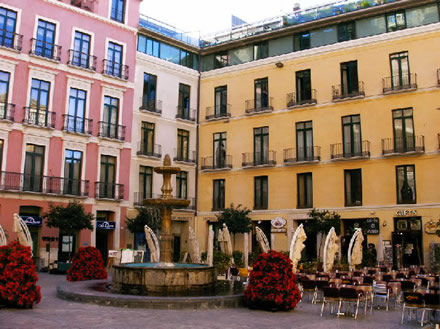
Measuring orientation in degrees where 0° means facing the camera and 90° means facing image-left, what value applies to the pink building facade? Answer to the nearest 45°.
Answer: approximately 315°

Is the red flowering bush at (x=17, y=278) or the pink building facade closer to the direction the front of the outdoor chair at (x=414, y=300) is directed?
the pink building facade

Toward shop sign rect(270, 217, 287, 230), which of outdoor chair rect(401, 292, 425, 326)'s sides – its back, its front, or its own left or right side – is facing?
front

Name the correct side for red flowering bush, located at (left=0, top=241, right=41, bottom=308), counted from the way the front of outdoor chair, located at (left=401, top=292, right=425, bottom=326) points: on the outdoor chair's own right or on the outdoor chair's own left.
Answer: on the outdoor chair's own left

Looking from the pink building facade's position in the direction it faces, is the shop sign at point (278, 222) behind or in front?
in front

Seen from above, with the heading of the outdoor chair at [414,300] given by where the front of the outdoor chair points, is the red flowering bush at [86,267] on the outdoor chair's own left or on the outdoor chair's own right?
on the outdoor chair's own left

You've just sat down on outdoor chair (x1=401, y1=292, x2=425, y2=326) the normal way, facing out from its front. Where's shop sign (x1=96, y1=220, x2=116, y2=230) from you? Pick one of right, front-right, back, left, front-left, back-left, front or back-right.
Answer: front-left

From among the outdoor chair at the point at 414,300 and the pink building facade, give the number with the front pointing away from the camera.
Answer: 1

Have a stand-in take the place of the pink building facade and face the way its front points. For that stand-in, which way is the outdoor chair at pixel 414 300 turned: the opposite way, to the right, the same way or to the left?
to the left

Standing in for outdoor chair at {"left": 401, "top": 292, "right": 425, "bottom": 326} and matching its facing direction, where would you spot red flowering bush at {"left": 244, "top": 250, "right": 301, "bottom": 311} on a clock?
The red flowering bush is roughly at 9 o'clock from the outdoor chair.

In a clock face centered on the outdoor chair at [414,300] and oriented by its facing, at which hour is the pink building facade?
The pink building facade is roughly at 10 o'clock from the outdoor chair.

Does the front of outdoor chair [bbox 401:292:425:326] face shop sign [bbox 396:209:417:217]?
yes

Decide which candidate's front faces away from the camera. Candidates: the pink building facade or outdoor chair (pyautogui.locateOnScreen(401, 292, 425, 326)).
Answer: the outdoor chair

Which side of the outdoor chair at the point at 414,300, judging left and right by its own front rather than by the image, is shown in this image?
back

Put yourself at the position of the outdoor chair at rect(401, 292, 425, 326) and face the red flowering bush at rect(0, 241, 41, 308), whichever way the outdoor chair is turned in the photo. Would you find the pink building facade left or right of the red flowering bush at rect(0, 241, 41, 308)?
right

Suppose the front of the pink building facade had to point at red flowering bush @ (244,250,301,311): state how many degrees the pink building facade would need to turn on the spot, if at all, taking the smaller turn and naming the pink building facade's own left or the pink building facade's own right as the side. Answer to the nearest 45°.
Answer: approximately 45° to the pink building facade's own right
